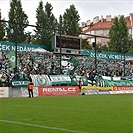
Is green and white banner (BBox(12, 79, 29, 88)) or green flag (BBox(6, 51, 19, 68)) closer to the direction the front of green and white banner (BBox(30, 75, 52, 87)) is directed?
the green and white banner

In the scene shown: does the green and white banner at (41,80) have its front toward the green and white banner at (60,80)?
no

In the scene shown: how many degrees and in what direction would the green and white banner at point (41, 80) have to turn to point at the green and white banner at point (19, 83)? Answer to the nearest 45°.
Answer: approximately 45° to its right

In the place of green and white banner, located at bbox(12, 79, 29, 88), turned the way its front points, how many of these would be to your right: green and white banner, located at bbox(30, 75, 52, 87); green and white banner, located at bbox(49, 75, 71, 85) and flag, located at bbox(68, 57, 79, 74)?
0

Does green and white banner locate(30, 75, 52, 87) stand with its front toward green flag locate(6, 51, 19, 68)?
no

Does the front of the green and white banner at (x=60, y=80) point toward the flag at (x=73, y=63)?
no

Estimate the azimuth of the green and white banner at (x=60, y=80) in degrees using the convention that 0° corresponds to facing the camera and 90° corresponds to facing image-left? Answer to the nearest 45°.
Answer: approximately 0°

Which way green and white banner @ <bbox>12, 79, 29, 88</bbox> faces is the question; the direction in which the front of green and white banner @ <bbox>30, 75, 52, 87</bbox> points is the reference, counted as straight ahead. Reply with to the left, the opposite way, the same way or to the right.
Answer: the same way

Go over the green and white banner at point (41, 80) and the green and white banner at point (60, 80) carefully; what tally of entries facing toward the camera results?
2

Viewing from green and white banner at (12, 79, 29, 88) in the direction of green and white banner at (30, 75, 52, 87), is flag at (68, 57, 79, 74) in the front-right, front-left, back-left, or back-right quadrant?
front-left

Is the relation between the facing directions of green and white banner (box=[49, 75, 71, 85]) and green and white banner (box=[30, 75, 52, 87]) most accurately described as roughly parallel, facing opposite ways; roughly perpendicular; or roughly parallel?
roughly parallel

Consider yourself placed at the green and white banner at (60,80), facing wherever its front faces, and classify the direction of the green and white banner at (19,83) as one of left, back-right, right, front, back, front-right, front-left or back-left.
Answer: front-right

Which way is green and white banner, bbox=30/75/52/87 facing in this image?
toward the camera

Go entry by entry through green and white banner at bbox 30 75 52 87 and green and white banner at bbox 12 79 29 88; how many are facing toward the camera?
2

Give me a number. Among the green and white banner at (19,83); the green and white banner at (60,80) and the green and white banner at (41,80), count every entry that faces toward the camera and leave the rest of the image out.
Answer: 3

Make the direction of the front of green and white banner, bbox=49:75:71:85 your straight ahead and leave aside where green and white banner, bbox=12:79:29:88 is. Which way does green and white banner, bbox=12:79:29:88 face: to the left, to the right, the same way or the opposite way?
the same way
